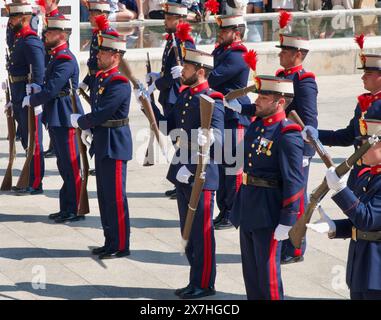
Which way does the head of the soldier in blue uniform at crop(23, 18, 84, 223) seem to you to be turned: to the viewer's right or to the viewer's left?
to the viewer's left

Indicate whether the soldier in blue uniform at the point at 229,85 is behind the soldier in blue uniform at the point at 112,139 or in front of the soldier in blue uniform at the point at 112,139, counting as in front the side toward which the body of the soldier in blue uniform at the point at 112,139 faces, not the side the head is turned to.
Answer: behind

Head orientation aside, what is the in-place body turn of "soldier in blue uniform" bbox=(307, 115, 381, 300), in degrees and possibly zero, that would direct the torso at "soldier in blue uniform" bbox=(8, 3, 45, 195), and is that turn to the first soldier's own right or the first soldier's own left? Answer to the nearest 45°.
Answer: approximately 45° to the first soldier's own right

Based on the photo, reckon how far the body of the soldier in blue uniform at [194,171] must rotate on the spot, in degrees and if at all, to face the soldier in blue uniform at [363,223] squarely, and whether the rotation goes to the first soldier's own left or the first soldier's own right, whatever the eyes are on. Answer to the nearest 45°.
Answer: approximately 90° to the first soldier's own left

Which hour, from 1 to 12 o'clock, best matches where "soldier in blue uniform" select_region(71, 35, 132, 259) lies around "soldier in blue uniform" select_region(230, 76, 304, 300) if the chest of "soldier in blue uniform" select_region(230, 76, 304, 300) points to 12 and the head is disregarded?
"soldier in blue uniform" select_region(71, 35, 132, 259) is roughly at 3 o'clock from "soldier in blue uniform" select_region(230, 76, 304, 300).

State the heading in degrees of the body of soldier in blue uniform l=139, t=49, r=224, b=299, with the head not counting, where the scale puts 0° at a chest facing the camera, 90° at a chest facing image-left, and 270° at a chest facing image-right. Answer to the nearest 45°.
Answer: approximately 45°

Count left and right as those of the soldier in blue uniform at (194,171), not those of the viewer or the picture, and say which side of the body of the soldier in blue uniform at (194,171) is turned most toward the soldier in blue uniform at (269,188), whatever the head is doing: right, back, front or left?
left
